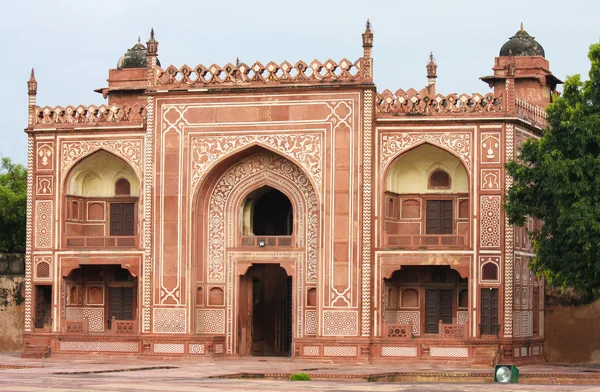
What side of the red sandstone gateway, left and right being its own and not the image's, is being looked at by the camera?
front

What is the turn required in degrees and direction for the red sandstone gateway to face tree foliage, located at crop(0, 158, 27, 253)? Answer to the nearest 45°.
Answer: approximately 135° to its right

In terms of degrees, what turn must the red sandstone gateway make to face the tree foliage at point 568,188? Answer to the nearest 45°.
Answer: approximately 45° to its left
